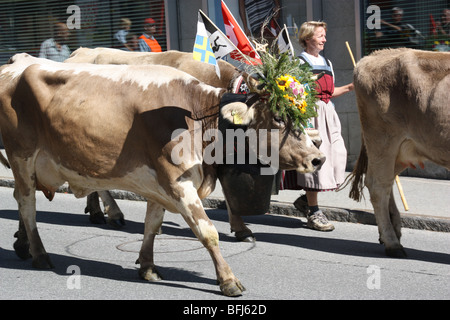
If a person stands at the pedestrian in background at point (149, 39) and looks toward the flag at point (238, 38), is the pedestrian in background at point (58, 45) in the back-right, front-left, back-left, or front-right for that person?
back-right

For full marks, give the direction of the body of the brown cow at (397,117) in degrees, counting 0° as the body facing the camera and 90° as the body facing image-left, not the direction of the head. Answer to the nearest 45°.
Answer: approximately 270°

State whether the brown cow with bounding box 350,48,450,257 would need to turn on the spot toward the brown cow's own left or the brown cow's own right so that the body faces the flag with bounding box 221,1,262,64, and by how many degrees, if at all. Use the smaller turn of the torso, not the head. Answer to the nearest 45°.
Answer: approximately 135° to the brown cow's own right

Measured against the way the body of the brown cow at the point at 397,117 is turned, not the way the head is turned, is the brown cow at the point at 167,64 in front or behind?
behind

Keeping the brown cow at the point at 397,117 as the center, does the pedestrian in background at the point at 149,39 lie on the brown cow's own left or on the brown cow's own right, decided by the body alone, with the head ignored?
on the brown cow's own left

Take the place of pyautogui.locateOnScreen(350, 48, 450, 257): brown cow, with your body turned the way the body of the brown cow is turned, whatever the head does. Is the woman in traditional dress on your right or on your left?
on your left

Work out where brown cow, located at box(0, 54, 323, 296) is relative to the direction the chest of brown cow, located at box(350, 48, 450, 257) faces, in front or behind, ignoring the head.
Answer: behind

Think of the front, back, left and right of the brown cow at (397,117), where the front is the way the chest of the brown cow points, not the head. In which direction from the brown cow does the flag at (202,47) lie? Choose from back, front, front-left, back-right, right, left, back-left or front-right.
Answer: back-right
